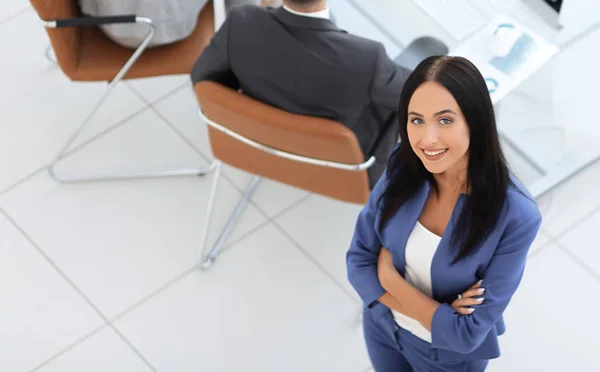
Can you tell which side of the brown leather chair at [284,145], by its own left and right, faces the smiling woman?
right

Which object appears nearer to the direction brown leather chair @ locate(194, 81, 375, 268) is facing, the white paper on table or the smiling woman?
the white paper on table

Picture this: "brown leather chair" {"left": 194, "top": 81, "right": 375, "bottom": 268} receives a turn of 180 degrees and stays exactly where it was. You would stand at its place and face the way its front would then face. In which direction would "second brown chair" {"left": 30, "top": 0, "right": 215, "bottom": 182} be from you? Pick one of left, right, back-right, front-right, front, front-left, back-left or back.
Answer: right

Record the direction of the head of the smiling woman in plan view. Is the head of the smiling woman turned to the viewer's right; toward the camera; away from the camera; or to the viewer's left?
toward the camera

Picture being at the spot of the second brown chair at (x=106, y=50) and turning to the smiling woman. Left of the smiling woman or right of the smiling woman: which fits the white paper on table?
left

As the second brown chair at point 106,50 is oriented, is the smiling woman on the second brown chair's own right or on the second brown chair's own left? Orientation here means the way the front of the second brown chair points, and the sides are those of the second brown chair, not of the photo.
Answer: on the second brown chair's own right

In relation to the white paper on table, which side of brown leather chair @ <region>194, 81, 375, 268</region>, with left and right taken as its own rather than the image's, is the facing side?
front

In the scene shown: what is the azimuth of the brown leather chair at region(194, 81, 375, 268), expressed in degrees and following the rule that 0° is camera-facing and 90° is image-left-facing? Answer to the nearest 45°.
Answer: approximately 225°

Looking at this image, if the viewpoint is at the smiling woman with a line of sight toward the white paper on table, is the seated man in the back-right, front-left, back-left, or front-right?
front-left
